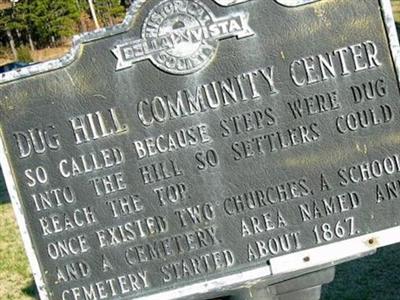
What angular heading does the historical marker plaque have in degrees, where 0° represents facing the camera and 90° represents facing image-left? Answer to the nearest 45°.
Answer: approximately 0°
